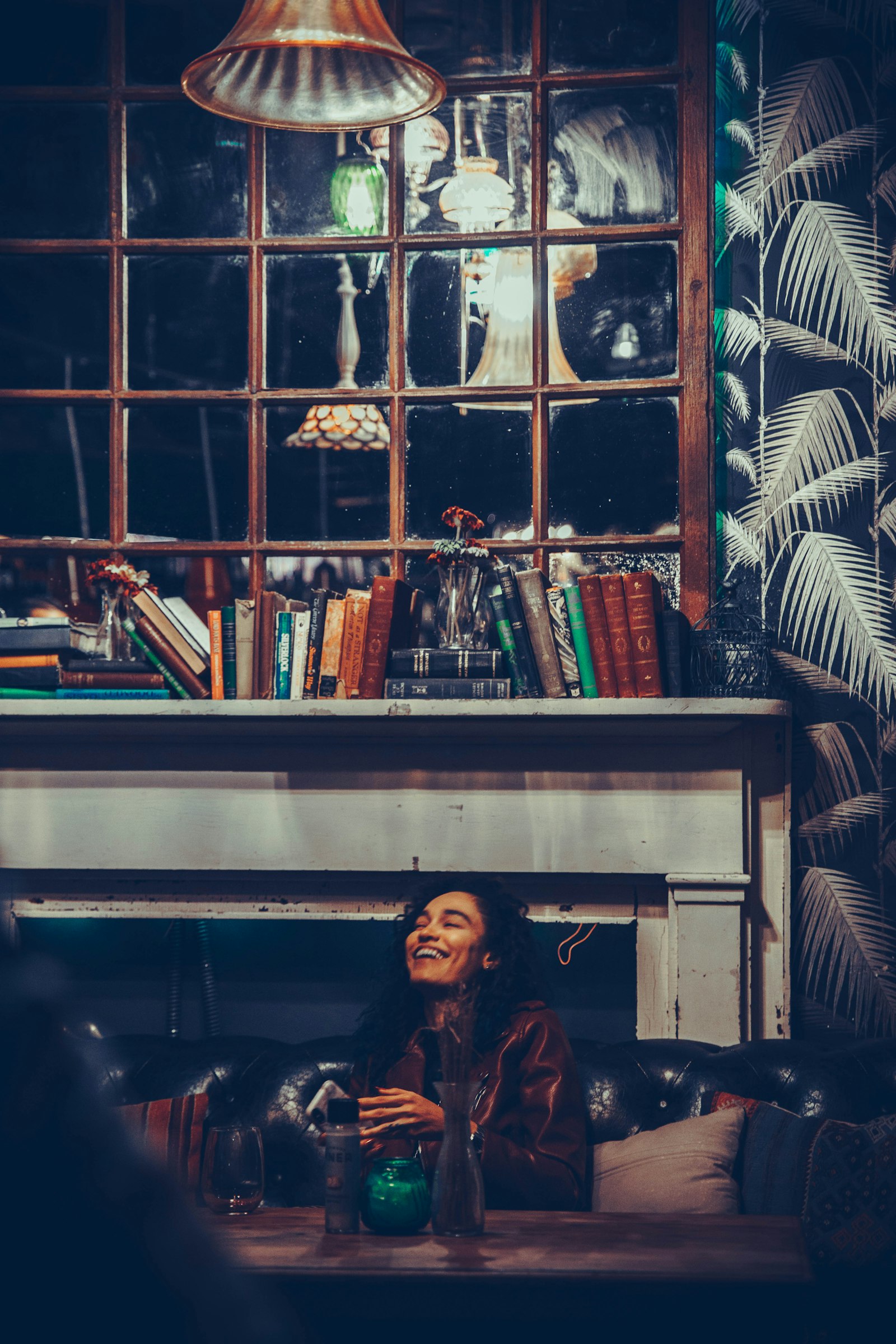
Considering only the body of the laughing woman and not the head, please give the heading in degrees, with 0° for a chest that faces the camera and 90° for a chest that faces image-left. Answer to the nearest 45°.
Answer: approximately 45°

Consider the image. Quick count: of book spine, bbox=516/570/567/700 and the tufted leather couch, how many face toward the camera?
2

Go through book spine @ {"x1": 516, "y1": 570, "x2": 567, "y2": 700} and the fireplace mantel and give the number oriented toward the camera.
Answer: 2

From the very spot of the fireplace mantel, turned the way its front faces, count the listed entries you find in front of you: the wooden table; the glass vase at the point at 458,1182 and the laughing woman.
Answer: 3

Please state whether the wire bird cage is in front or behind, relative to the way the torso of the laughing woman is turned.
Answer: behind
